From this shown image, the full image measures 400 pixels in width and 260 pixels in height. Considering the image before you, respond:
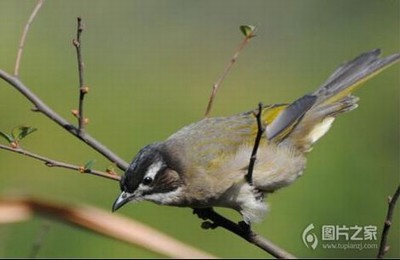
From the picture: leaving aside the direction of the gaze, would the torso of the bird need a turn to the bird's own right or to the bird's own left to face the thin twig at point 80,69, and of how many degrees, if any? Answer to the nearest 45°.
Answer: approximately 45° to the bird's own left

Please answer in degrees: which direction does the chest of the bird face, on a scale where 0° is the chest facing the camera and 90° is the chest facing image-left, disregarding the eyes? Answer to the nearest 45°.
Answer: approximately 90°

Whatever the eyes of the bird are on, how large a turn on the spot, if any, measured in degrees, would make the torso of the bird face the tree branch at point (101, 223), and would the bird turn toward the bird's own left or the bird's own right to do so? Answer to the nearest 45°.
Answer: approximately 90° to the bird's own left
